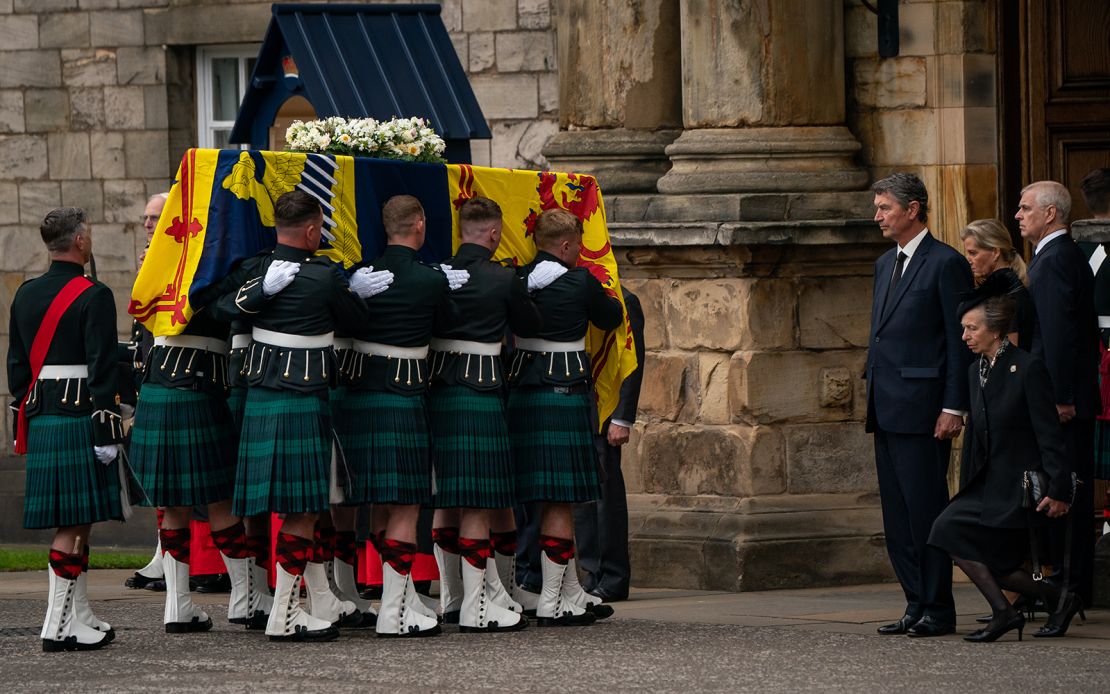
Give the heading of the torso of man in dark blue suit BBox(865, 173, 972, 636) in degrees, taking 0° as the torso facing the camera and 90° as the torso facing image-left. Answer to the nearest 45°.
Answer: approximately 45°

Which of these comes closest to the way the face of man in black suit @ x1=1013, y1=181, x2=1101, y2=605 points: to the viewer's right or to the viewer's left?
to the viewer's left

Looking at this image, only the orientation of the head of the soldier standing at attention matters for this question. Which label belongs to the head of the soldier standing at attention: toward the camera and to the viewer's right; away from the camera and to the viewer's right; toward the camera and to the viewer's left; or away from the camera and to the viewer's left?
away from the camera and to the viewer's right

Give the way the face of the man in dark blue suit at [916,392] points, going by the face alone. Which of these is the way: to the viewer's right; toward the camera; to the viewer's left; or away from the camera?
to the viewer's left

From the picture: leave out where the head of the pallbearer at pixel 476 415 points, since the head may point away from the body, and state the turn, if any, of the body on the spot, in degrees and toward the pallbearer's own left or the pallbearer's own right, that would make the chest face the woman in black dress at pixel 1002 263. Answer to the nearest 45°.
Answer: approximately 45° to the pallbearer's own right

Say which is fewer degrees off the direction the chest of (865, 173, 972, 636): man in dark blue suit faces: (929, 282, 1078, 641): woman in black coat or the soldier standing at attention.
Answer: the soldier standing at attention

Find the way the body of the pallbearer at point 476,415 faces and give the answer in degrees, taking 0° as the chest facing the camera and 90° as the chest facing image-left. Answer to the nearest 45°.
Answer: approximately 225°

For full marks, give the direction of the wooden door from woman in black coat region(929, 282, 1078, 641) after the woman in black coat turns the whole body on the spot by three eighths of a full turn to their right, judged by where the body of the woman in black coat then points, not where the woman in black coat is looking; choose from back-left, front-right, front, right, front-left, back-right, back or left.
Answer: front

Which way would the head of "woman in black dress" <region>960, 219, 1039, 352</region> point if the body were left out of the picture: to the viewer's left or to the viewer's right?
to the viewer's left
